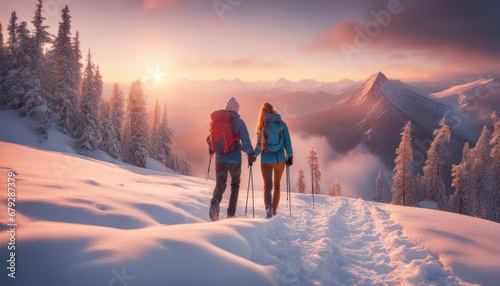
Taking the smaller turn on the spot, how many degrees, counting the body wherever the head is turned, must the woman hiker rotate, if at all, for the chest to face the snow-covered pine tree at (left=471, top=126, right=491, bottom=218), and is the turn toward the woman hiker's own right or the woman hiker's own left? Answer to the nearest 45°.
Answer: approximately 45° to the woman hiker's own right

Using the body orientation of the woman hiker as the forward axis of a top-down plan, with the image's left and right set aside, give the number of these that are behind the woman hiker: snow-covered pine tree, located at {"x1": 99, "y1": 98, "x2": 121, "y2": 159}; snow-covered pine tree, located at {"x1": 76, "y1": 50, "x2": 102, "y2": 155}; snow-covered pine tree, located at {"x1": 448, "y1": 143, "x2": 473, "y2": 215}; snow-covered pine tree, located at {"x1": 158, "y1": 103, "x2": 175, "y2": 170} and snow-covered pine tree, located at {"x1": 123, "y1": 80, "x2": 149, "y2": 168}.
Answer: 0

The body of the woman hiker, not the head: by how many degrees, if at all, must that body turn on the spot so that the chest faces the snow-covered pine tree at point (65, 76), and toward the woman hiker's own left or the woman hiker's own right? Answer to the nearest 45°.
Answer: approximately 45° to the woman hiker's own left

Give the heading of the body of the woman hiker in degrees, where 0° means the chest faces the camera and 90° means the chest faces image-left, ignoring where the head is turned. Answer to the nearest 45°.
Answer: approximately 180°

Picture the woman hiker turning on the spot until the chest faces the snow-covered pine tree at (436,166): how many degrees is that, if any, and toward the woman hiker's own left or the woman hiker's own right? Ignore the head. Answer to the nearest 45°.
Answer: approximately 45° to the woman hiker's own right

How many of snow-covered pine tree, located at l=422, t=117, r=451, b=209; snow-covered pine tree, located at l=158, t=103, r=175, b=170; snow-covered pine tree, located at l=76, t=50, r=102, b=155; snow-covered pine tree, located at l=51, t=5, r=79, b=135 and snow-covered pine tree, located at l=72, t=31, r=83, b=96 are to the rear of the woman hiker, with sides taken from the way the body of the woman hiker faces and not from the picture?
0

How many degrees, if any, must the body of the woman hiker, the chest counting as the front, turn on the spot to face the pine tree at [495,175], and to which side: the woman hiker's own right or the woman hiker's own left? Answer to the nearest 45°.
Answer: approximately 45° to the woman hiker's own right

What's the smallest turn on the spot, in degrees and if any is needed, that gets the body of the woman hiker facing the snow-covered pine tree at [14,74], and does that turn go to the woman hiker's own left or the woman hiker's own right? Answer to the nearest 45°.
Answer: approximately 45° to the woman hiker's own left

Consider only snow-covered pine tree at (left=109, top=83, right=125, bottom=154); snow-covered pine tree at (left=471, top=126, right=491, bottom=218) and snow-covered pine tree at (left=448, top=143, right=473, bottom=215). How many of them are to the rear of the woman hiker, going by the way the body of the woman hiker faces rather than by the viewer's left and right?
0
